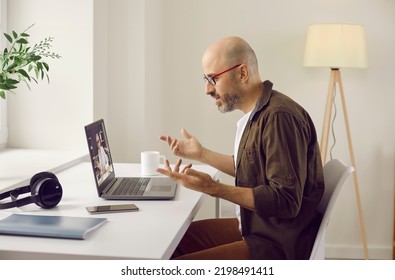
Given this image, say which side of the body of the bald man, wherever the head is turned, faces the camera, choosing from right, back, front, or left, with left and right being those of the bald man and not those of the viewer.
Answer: left

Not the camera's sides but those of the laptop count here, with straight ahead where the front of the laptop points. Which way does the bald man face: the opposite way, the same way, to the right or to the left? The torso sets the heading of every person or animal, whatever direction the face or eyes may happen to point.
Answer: the opposite way

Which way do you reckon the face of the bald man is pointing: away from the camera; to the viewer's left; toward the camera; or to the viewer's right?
to the viewer's left

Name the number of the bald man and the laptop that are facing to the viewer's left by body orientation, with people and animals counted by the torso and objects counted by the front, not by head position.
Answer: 1

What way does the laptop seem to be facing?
to the viewer's right

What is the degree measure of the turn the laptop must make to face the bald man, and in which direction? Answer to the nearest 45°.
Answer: approximately 45° to its right

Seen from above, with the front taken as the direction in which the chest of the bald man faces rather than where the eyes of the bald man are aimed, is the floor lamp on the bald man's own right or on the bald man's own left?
on the bald man's own right

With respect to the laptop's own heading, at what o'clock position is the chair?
The chair is roughly at 1 o'clock from the laptop.
